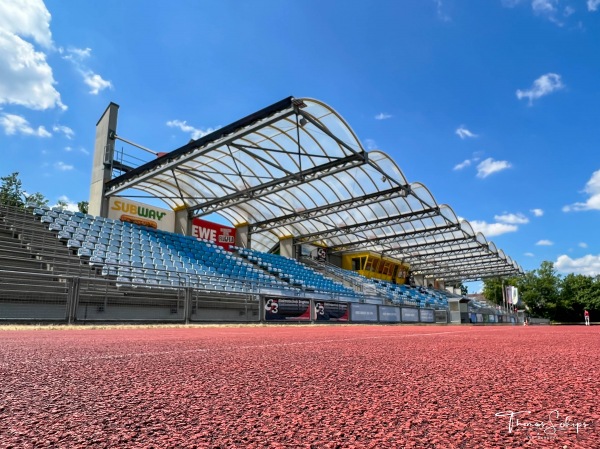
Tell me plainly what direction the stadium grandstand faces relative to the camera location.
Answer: facing the viewer and to the right of the viewer
